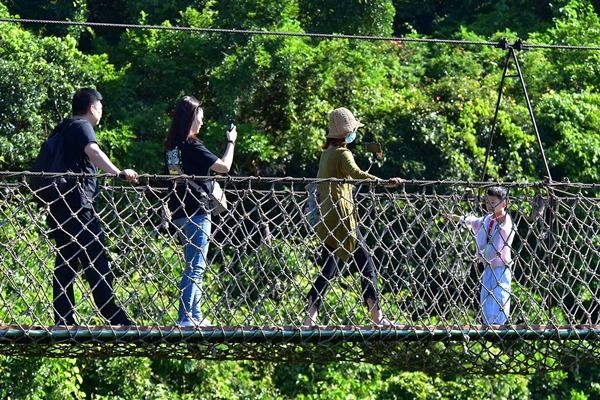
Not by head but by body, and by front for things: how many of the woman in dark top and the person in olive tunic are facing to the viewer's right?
2

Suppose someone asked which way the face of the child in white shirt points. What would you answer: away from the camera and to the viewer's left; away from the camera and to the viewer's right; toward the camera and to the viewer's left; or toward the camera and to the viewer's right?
toward the camera and to the viewer's left

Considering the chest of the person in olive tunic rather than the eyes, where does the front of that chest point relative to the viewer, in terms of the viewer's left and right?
facing to the right of the viewer

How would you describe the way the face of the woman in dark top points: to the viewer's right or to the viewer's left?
to the viewer's right

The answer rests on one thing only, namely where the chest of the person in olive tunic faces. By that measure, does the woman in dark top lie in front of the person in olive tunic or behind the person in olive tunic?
behind

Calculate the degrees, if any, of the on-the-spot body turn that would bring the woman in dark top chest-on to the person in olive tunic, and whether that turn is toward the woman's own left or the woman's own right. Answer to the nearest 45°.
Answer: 0° — they already face them

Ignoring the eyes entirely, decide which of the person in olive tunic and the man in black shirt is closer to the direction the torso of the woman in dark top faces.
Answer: the person in olive tunic

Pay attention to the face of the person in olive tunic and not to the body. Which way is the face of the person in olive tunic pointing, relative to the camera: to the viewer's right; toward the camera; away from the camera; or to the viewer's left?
to the viewer's right

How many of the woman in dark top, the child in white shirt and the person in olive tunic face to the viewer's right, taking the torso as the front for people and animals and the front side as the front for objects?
2

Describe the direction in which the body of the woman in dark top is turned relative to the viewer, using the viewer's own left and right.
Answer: facing to the right of the viewer

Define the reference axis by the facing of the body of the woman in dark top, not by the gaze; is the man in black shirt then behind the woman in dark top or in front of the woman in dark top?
behind

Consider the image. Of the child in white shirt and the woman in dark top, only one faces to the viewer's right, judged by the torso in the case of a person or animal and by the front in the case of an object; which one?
the woman in dark top

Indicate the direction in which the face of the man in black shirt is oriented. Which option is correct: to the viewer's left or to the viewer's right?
to the viewer's right
